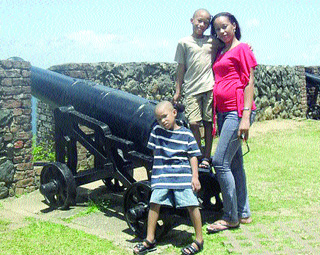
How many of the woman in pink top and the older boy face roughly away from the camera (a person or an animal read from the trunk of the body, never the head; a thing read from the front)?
0

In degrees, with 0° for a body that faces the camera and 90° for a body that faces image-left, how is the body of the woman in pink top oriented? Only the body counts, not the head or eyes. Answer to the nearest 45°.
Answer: approximately 45°

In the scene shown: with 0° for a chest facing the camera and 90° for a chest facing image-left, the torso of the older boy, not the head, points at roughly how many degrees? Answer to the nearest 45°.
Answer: approximately 0°
